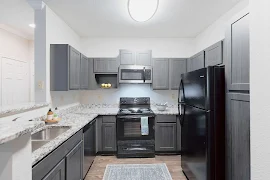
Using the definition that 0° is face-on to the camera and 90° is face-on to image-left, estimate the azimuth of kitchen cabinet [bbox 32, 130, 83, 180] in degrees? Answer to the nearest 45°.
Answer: approximately 315°

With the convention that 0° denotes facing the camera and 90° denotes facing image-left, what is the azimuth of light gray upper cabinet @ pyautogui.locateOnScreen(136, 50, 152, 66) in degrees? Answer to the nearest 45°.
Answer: approximately 0°

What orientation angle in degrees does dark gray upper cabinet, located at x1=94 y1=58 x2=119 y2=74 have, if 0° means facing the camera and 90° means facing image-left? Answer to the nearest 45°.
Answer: approximately 0°

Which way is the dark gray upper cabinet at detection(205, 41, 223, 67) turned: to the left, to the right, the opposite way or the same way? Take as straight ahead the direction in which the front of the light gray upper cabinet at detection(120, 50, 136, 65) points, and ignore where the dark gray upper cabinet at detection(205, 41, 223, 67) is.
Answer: to the right

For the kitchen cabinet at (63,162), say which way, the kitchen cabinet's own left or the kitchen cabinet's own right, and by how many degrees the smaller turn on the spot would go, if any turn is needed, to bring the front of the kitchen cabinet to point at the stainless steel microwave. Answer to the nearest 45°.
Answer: approximately 90° to the kitchen cabinet's own left

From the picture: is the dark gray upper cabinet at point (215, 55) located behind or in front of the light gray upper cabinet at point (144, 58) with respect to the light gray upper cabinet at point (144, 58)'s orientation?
in front
